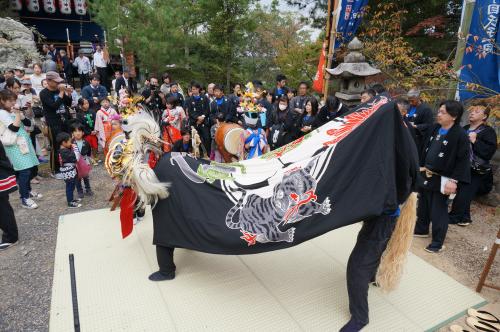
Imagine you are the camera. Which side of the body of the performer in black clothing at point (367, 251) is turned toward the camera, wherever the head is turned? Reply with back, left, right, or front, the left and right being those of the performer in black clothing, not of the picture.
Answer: left

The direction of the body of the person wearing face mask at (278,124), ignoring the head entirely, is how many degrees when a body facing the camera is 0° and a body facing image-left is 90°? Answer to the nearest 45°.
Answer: approximately 0°

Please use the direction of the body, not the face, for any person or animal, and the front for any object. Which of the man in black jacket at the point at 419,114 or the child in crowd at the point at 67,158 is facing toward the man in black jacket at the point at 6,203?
the man in black jacket at the point at 419,114

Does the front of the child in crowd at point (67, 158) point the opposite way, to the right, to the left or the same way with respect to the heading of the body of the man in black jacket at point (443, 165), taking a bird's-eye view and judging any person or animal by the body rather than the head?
the opposite way

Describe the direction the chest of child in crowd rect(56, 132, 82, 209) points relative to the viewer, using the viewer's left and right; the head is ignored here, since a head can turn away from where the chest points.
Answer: facing to the right of the viewer

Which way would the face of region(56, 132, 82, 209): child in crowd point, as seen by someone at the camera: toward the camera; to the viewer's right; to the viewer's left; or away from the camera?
to the viewer's right

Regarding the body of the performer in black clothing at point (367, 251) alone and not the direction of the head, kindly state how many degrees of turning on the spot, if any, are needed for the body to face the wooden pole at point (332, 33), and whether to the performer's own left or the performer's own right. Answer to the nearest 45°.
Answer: approximately 90° to the performer's own right

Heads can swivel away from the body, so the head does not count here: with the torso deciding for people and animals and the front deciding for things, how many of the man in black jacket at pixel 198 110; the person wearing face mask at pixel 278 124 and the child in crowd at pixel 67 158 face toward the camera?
2

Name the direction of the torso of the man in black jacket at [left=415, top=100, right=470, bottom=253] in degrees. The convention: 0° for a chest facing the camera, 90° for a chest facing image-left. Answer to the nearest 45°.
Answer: approximately 45°

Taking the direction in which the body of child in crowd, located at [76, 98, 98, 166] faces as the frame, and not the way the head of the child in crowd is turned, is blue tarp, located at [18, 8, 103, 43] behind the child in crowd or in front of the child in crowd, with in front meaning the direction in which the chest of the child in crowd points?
behind
